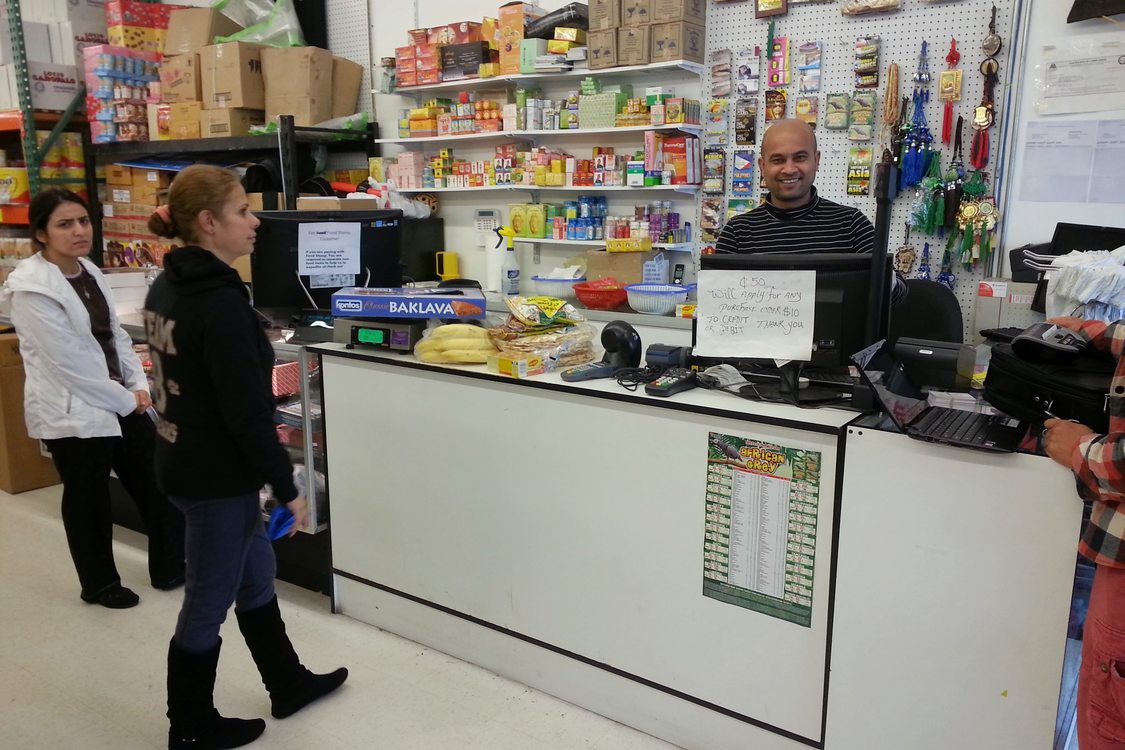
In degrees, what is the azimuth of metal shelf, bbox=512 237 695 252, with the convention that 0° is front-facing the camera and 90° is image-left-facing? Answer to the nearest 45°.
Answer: approximately 0°

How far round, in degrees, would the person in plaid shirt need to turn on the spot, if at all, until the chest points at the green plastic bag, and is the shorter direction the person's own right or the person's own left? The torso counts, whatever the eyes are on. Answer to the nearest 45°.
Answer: approximately 45° to the person's own right

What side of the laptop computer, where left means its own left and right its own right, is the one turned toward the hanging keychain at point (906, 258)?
left

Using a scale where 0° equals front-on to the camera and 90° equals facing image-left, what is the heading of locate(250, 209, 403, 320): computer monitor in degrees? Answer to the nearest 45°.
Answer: approximately 180°

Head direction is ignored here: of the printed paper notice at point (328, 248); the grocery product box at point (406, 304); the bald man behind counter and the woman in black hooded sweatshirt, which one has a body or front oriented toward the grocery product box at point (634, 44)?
the woman in black hooded sweatshirt

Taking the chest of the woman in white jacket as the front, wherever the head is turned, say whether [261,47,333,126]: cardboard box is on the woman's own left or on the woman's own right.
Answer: on the woman's own left

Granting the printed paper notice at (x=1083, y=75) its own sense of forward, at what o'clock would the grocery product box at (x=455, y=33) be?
The grocery product box is roughly at 3 o'clock from the printed paper notice.

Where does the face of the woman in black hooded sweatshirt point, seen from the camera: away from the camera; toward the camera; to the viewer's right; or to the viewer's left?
to the viewer's right

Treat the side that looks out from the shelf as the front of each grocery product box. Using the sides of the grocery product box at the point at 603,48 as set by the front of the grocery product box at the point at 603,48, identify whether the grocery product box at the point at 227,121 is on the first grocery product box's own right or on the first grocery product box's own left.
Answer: on the first grocery product box's own right

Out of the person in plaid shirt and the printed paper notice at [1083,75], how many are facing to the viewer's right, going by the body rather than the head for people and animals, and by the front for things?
0

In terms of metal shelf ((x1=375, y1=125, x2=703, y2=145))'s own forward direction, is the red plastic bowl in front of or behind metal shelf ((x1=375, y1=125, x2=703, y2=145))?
in front

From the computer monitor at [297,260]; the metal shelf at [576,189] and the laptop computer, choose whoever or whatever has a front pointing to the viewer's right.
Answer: the laptop computer

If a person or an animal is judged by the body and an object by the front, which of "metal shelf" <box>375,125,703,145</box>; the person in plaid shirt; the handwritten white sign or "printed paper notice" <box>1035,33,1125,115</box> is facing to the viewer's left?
the person in plaid shirt
